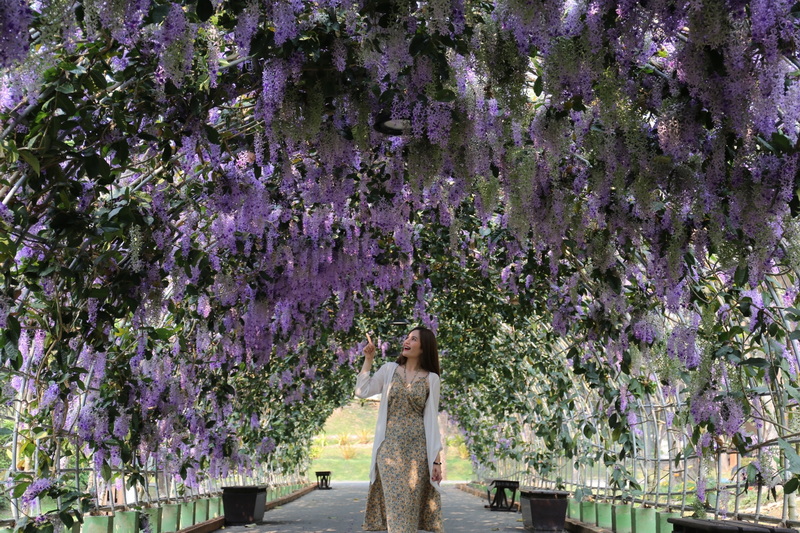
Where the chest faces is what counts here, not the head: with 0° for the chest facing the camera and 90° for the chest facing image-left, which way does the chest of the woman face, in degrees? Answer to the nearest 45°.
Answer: approximately 0°

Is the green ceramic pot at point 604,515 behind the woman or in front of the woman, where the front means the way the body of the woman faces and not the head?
behind

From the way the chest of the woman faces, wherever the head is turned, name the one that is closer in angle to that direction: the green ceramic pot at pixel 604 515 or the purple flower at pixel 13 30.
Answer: the purple flower

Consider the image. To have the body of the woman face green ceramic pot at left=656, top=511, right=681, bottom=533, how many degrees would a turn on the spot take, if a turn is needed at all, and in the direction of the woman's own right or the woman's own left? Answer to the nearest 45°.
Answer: approximately 135° to the woman's own left

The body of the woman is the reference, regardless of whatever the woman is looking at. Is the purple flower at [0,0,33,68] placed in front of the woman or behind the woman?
in front

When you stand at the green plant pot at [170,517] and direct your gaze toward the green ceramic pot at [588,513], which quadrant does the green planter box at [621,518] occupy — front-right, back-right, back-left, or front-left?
front-right

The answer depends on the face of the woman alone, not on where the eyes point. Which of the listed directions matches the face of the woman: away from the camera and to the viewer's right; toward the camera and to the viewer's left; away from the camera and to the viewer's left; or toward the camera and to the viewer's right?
toward the camera and to the viewer's left

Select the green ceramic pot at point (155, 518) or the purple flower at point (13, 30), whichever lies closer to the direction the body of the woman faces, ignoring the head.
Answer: the purple flower
